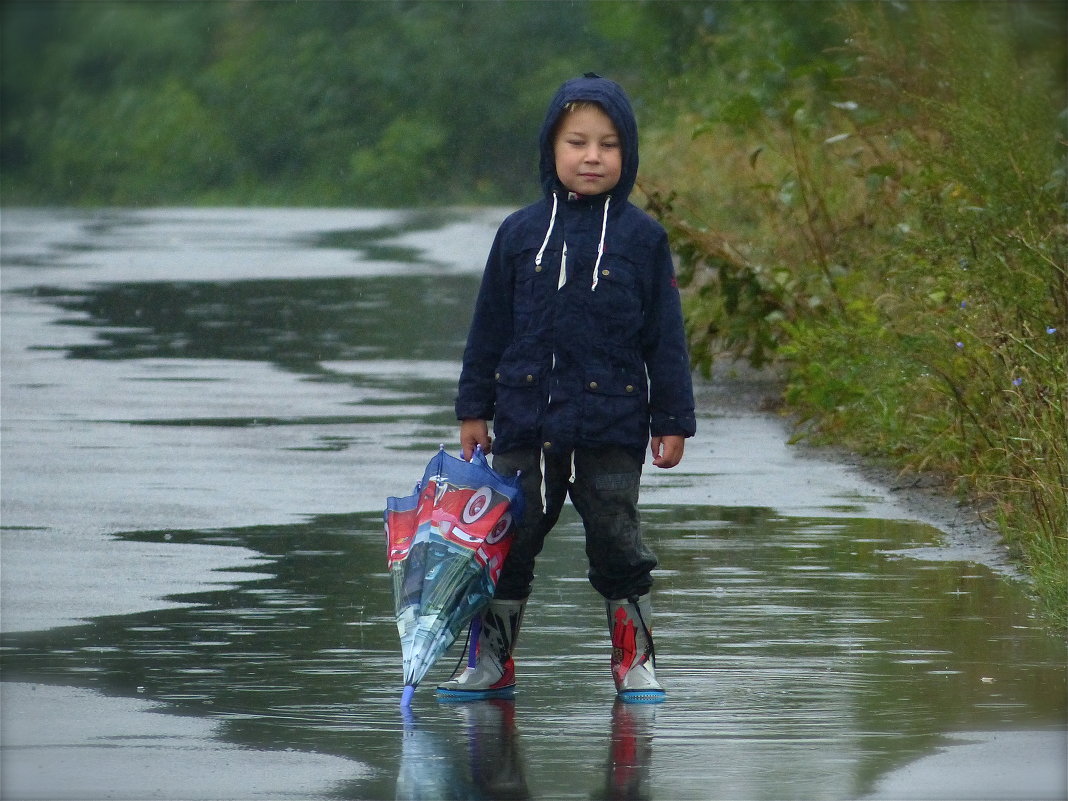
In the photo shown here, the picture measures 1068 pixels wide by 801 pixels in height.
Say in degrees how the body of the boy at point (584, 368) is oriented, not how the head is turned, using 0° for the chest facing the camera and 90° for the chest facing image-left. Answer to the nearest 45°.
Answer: approximately 0°
